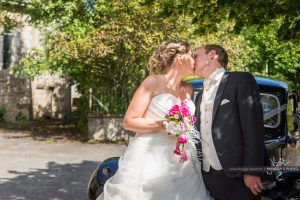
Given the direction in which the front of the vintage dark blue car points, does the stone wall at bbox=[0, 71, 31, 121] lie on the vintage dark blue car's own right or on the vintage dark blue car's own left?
on the vintage dark blue car's own right

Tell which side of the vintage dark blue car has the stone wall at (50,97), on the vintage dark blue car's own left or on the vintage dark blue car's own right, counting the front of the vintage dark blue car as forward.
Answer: on the vintage dark blue car's own right

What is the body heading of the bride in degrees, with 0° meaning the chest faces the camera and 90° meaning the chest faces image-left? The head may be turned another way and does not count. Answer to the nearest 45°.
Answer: approximately 315°

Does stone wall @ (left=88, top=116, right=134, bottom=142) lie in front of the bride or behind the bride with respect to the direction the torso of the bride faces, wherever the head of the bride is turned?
behind

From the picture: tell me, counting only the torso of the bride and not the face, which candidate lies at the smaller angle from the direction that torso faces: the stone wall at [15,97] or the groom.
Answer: the groom

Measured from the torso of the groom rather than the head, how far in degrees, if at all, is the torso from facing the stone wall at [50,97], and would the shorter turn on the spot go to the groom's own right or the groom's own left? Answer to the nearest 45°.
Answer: approximately 90° to the groom's own right

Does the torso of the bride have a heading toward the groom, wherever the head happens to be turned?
yes

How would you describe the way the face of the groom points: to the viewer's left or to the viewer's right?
to the viewer's left

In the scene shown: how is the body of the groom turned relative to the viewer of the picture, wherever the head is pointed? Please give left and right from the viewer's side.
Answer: facing the viewer and to the left of the viewer

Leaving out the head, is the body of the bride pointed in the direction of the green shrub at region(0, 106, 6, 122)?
no

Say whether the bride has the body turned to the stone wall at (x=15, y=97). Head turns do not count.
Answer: no

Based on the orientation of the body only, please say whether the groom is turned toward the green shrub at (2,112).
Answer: no

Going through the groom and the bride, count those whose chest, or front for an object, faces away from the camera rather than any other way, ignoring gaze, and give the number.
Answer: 0
